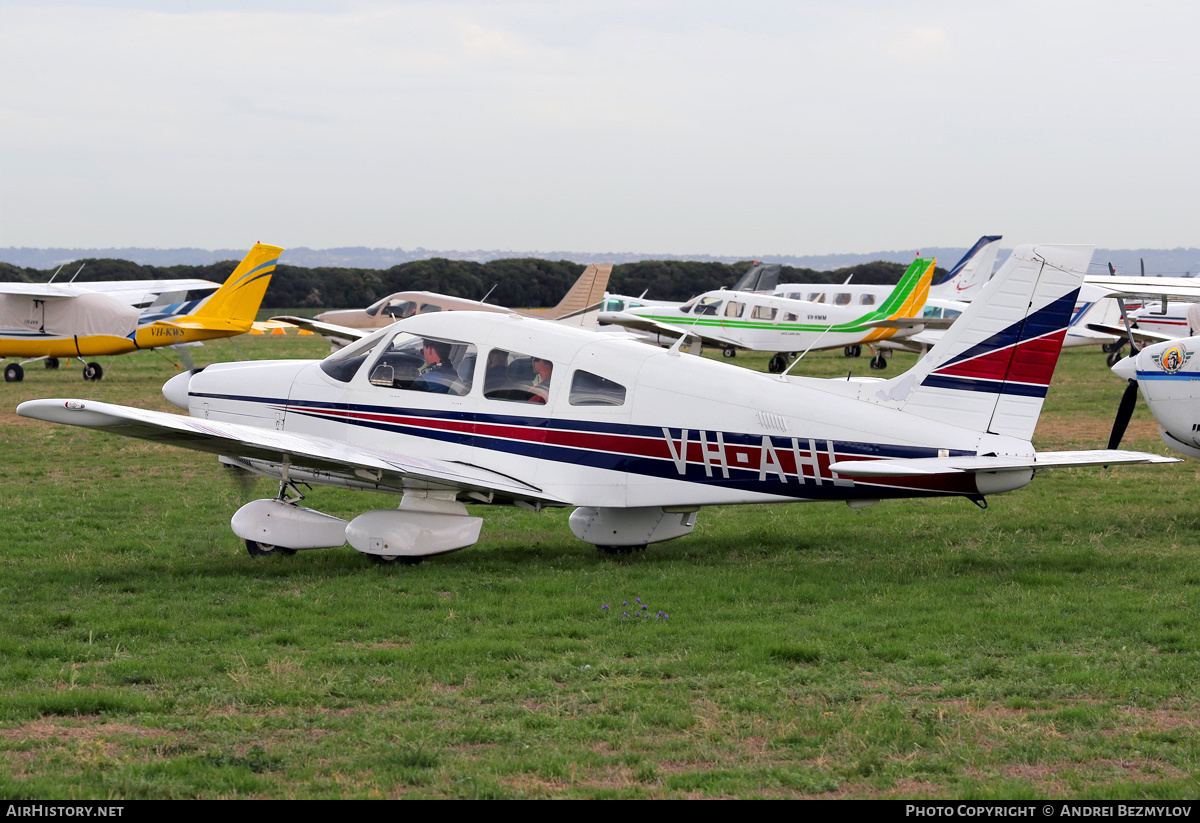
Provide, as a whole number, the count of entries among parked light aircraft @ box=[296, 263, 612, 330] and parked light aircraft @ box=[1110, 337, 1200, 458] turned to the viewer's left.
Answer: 2

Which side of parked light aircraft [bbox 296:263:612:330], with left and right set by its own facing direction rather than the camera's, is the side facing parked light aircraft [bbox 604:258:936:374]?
back

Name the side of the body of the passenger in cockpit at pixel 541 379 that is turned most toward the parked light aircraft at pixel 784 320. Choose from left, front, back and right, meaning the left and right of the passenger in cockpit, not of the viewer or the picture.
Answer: right

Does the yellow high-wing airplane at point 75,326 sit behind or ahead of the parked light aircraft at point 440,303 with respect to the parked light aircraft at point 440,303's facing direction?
ahead

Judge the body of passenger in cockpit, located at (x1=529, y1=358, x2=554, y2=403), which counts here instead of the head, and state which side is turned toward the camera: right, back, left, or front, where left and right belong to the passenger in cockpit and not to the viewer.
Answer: left

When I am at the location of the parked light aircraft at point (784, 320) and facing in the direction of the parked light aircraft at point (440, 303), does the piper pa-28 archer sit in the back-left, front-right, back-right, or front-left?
front-left

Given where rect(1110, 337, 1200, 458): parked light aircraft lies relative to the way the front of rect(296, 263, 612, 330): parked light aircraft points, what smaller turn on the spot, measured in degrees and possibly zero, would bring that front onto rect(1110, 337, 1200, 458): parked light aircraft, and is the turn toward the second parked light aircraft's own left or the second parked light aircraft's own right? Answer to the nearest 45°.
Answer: approximately 90° to the second parked light aircraft's own left

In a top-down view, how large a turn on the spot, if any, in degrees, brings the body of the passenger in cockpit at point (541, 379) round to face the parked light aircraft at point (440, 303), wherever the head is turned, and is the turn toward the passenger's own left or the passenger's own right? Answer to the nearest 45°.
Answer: approximately 90° to the passenger's own right

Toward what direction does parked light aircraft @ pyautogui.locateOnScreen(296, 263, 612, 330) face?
to the viewer's left

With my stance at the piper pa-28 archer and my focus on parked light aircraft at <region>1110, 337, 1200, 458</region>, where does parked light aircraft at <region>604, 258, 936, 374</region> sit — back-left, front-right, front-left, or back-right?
front-left

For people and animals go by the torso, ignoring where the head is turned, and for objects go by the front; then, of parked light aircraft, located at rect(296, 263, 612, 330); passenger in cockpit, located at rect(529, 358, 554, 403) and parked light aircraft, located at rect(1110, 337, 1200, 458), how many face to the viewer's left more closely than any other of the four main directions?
3

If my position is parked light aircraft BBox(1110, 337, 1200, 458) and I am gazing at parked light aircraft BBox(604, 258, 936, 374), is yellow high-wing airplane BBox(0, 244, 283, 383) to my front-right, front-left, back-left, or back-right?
front-left

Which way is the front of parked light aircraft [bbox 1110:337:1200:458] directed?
to the viewer's left

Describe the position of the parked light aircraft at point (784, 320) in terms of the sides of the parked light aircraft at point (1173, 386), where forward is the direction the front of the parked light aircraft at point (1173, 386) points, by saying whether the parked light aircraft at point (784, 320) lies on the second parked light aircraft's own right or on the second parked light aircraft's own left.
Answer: on the second parked light aircraft's own right
